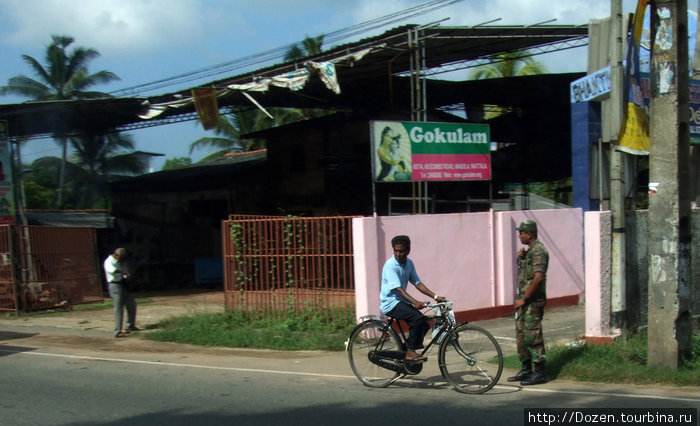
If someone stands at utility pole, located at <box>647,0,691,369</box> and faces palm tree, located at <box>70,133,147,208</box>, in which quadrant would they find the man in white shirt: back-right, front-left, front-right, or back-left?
front-left

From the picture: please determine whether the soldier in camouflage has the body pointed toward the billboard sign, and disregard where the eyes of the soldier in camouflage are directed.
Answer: no

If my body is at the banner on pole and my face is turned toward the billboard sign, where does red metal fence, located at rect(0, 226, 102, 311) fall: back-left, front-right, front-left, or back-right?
front-left

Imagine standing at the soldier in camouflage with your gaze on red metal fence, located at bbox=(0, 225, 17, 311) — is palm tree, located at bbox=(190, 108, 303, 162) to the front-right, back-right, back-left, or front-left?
front-right

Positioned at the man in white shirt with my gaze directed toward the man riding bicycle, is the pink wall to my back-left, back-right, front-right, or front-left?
front-left

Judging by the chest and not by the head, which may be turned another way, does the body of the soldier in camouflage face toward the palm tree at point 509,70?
no

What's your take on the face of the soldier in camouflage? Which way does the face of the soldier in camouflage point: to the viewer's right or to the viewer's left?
to the viewer's left

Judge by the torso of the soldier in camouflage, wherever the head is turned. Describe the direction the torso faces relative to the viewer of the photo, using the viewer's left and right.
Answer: facing to the left of the viewer

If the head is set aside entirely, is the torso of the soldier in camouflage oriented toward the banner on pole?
no
